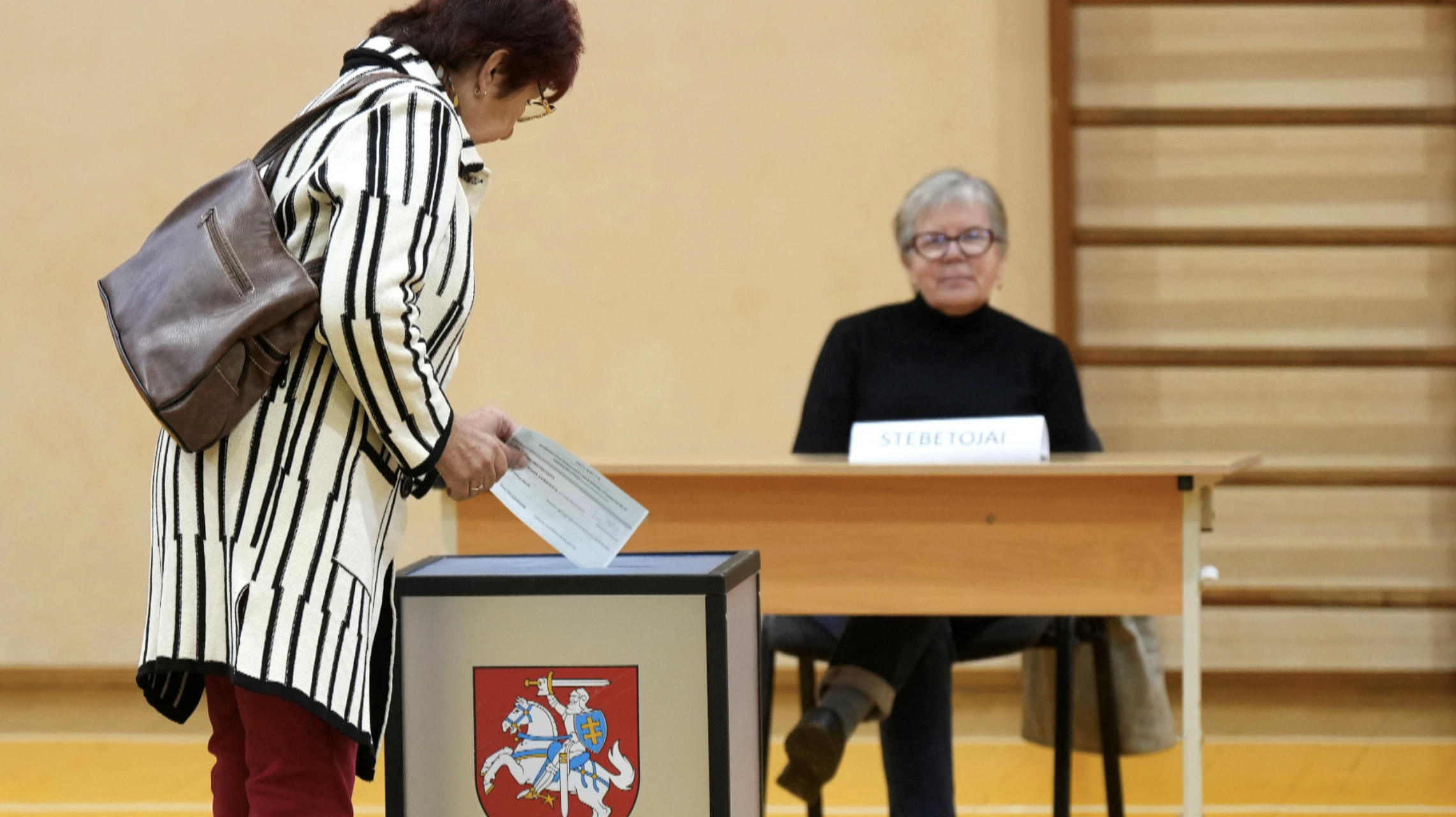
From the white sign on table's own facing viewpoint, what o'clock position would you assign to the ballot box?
The ballot box is roughly at 1 o'clock from the white sign on table.

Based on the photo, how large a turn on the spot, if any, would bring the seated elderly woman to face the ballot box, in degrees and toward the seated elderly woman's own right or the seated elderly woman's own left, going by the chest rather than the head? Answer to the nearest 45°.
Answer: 0° — they already face it

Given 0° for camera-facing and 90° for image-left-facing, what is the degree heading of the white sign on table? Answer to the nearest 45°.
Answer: approximately 0°

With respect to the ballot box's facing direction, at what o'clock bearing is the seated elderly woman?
The seated elderly woman is roughly at 7 o'clock from the ballot box.

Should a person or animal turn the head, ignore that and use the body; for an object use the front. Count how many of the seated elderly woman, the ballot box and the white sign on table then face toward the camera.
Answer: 3

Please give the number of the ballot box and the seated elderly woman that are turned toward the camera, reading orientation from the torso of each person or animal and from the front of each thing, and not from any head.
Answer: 2

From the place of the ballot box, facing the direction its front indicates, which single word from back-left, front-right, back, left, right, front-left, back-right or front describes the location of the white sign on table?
back-left
